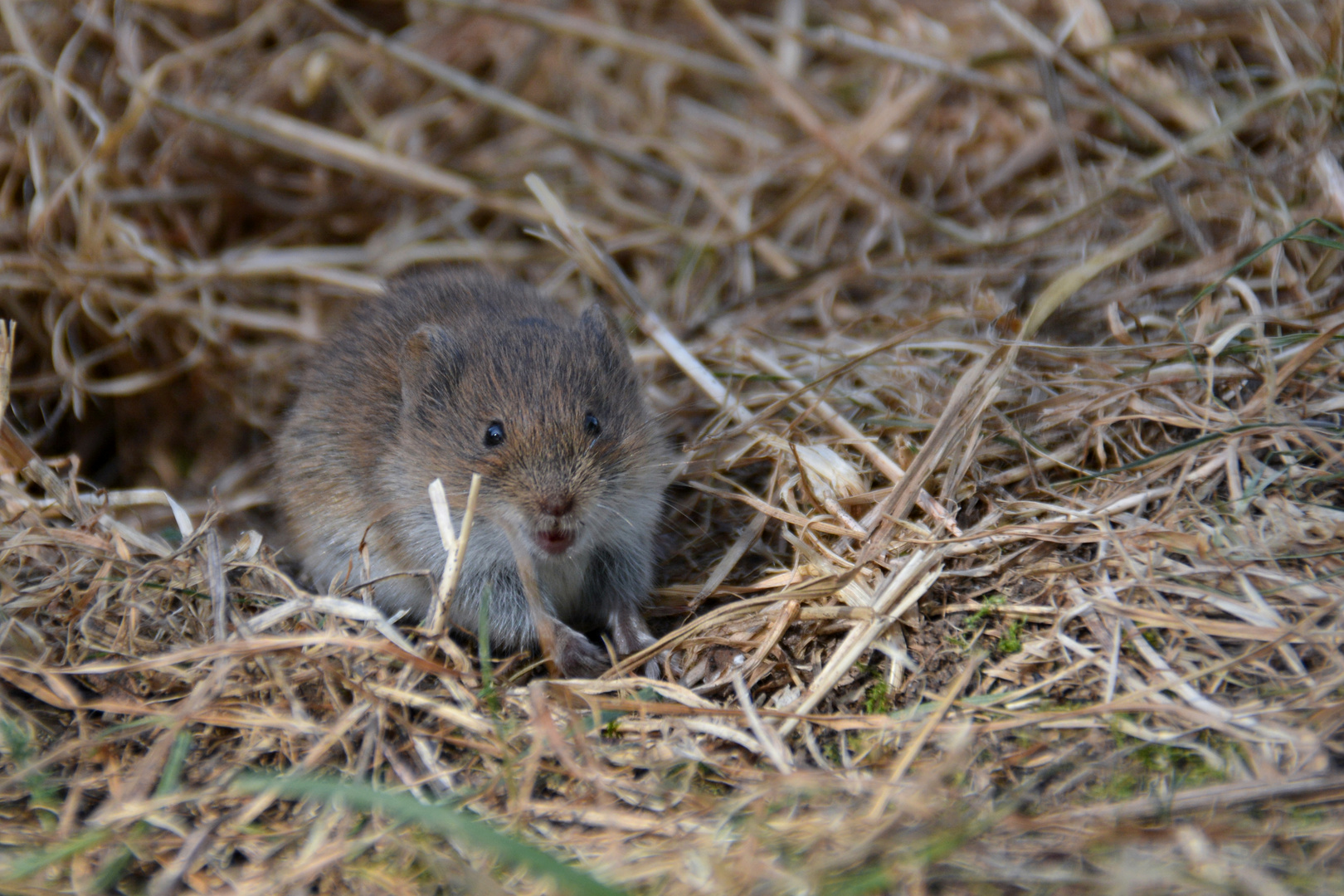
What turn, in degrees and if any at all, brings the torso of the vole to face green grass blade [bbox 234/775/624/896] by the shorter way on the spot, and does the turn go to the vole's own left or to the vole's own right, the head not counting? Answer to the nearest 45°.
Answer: approximately 45° to the vole's own right

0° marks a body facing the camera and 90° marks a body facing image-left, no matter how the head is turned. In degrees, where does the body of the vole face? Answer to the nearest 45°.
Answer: approximately 315°
